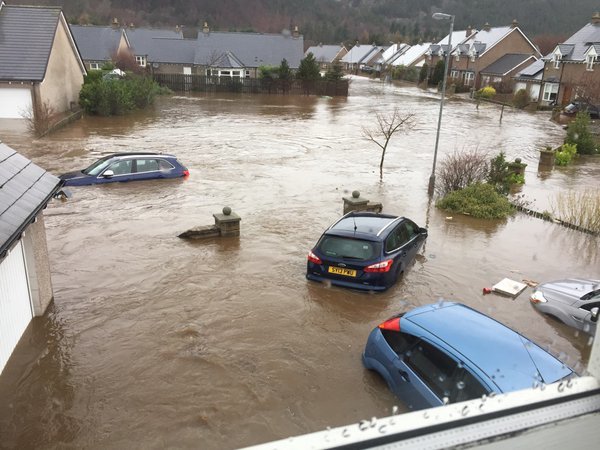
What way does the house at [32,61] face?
toward the camera

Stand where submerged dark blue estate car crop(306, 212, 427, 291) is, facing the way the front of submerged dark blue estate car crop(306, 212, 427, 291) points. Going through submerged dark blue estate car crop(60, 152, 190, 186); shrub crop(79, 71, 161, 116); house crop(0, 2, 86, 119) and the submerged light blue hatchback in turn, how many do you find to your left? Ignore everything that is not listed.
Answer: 3

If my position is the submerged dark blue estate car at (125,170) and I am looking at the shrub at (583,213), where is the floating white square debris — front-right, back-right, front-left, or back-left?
front-right

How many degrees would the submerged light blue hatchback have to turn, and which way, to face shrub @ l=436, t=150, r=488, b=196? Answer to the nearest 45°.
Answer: approximately 135° to its left

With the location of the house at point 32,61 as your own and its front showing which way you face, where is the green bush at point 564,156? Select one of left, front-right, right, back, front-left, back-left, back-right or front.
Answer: front-left

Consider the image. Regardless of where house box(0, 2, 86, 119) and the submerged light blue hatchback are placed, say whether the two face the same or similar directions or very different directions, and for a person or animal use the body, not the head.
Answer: same or similar directions

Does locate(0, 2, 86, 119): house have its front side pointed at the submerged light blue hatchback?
yes

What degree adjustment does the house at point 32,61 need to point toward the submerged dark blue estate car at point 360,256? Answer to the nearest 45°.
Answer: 0° — it already faces it

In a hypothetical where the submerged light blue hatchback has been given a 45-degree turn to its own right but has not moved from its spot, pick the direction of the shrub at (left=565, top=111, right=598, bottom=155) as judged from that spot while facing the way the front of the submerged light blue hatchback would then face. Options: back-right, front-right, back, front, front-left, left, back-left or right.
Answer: back

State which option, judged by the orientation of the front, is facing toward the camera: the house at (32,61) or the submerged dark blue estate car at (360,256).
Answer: the house

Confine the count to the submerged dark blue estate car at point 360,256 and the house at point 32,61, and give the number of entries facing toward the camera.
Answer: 1

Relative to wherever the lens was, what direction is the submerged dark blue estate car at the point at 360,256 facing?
facing away from the viewer and to the right of the viewer

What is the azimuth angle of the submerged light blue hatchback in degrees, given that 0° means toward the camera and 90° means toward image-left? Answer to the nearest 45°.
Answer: approximately 315°

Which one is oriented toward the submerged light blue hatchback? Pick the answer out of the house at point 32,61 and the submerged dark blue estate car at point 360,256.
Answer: the house

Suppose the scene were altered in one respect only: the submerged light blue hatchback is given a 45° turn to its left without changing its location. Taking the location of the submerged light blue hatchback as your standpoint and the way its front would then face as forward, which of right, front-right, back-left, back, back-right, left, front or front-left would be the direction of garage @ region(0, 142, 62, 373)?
back
